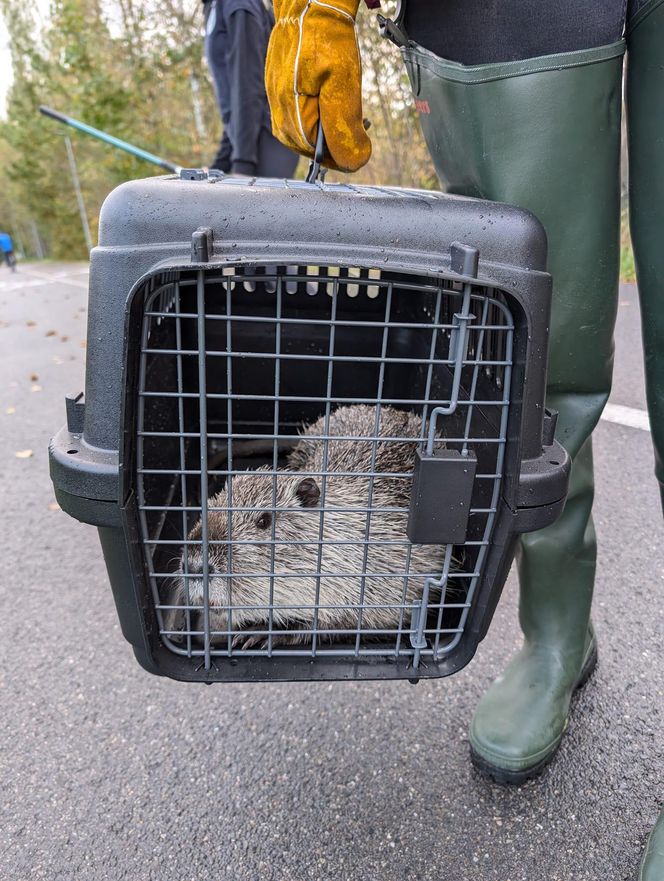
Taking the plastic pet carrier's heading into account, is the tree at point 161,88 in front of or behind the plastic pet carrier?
behind

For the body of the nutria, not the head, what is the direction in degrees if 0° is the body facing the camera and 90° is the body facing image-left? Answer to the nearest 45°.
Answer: approximately 45°

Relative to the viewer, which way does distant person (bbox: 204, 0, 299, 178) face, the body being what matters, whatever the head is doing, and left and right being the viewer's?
facing to the left of the viewer

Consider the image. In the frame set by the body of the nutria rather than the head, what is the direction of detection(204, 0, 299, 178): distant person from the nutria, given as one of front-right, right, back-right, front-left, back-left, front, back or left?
back-right

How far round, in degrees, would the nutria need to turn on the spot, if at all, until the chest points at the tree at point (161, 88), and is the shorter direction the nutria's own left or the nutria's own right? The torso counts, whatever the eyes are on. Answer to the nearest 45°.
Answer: approximately 135° to the nutria's own right

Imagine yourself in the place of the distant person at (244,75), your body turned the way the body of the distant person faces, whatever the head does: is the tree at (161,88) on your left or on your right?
on your right

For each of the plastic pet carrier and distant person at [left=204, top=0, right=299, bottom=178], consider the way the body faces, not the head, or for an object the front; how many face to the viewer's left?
1

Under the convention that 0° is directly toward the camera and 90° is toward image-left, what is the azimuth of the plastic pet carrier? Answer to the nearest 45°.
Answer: approximately 0°
